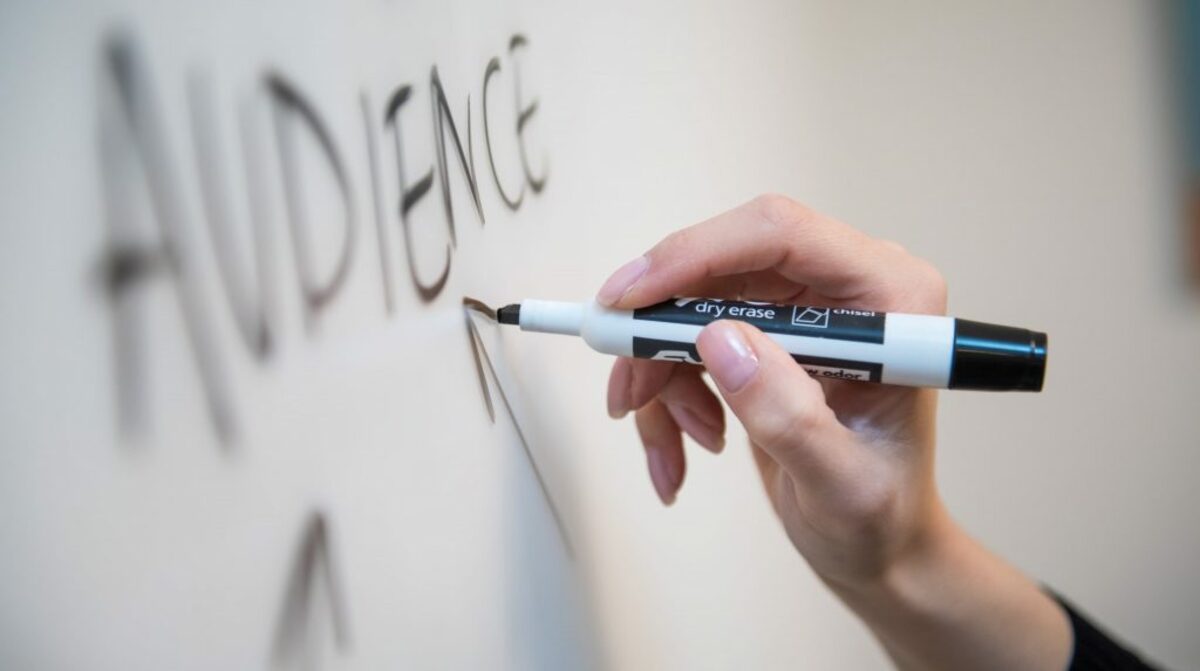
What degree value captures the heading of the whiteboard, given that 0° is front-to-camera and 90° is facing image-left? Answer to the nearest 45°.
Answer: approximately 315°
